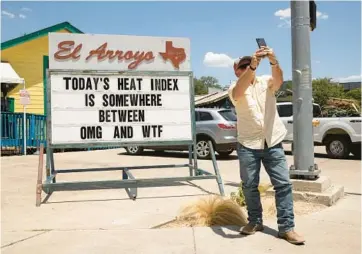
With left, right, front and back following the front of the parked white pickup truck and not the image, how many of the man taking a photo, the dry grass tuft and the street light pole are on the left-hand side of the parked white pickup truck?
3

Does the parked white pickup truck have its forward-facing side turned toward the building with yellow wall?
yes

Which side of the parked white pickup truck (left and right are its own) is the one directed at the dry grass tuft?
left

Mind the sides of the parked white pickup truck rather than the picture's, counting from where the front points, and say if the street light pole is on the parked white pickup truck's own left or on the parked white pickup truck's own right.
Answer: on the parked white pickup truck's own left

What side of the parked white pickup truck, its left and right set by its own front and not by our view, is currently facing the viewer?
left
